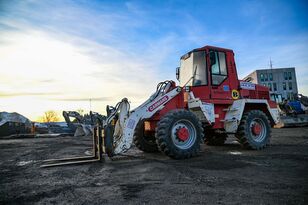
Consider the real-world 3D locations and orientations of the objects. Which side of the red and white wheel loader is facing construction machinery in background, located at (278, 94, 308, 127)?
back

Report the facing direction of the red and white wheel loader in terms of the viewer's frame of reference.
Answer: facing the viewer and to the left of the viewer
